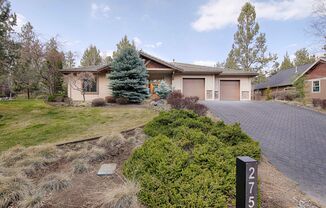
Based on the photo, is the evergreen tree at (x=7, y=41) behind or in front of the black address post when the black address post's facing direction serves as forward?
behind

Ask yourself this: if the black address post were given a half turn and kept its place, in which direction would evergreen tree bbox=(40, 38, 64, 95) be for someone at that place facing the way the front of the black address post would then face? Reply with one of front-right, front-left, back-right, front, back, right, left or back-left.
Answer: front

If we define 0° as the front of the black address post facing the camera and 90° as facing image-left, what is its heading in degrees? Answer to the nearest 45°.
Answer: approximately 315°

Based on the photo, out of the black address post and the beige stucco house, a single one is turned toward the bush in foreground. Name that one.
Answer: the beige stucco house

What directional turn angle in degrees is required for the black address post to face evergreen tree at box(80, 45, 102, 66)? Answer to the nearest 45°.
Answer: approximately 180°

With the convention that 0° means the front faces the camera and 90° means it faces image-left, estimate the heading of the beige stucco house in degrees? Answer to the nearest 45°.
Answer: approximately 0°

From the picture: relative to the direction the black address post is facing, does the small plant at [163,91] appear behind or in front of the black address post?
behind
